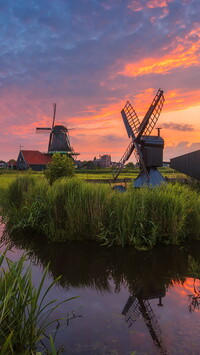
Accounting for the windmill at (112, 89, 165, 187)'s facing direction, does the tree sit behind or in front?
in front

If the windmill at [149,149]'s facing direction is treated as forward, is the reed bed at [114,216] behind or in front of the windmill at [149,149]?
in front

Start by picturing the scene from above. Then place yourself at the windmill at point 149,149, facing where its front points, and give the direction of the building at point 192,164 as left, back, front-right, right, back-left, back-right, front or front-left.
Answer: back

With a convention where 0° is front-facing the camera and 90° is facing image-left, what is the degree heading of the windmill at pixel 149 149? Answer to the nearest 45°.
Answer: approximately 45°

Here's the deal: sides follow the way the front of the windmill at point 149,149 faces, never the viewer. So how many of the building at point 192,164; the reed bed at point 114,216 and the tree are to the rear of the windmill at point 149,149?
1

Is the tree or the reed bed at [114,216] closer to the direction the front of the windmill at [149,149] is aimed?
the tree

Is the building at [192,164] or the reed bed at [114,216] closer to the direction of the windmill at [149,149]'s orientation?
the reed bed
